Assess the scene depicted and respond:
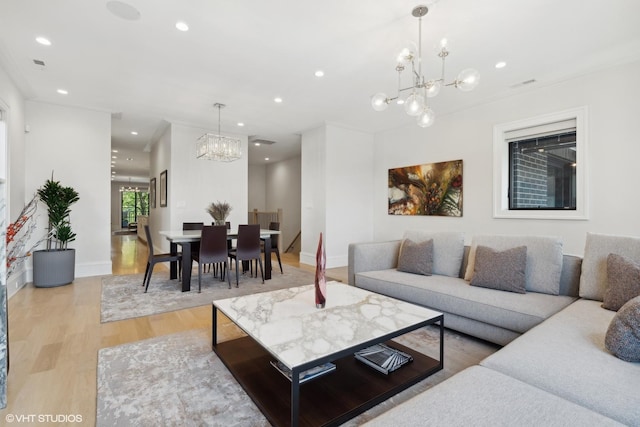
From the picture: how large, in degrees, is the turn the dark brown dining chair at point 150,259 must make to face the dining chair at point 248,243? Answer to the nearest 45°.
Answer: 0° — it already faces it

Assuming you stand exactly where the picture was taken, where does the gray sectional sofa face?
facing the viewer and to the left of the viewer

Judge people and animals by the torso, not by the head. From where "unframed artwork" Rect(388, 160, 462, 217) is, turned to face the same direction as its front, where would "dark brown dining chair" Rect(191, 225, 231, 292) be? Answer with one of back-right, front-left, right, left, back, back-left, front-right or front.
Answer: front

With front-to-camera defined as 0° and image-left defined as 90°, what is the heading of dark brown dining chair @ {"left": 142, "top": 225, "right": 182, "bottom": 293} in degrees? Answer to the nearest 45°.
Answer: approximately 270°
